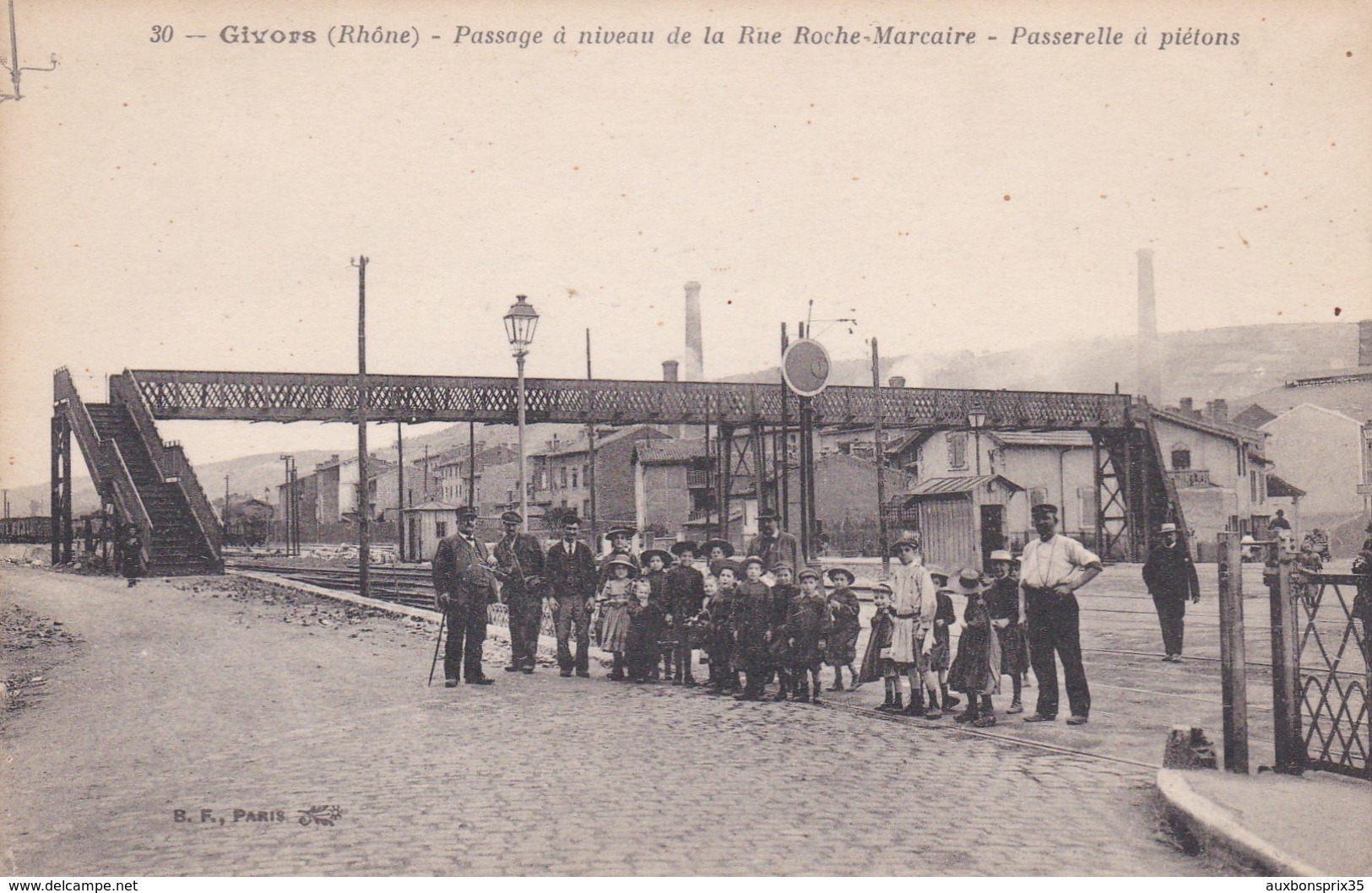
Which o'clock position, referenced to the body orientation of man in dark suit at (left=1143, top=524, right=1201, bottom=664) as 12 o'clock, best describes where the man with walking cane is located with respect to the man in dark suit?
The man with walking cane is roughly at 2 o'clock from the man in dark suit.

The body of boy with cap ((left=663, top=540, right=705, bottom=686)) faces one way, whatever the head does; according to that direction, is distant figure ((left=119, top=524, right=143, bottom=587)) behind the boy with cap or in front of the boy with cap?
behind

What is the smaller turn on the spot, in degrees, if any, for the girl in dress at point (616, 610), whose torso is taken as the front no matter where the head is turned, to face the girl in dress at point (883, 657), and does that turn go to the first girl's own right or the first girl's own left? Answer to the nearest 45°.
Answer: approximately 45° to the first girl's own left

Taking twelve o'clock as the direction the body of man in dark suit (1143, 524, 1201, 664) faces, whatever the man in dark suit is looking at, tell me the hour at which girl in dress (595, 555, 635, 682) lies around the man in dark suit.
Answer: The girl in dress is roughly at 2 o'clock from the man in dark suit.

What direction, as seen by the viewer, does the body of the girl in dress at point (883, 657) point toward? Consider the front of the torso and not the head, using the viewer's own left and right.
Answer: facing the viewer and to the left of the viewer

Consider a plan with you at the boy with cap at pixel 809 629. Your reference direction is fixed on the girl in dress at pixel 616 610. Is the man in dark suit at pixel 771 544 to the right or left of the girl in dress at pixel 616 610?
right

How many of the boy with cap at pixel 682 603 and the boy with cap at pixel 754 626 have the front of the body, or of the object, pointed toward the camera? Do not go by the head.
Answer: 2

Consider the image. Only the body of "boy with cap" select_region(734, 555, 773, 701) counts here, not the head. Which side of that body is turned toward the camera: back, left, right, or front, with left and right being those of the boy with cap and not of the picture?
front

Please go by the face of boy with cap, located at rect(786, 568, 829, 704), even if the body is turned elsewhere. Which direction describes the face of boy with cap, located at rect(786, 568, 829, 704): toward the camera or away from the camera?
toward the camera

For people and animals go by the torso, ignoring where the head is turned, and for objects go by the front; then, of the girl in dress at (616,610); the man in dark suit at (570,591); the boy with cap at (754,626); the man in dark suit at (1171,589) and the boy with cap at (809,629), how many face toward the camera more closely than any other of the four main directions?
5

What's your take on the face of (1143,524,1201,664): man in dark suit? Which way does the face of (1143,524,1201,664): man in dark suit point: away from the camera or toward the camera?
toward the camera

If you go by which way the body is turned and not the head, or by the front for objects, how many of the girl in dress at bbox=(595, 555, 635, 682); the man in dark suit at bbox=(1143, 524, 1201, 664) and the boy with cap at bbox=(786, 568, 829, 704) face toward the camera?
3

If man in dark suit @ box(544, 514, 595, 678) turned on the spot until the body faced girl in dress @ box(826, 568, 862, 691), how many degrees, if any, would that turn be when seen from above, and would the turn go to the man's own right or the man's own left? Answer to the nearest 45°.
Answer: approximately 45° to the man's own left

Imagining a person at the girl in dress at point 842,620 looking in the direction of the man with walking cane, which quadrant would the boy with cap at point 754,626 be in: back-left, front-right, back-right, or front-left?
front-left

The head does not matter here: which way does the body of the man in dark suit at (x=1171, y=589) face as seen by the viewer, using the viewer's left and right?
facing the viewer

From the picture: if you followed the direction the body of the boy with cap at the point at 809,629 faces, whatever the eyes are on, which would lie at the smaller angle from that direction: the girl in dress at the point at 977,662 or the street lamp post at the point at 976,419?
the girl in dress
